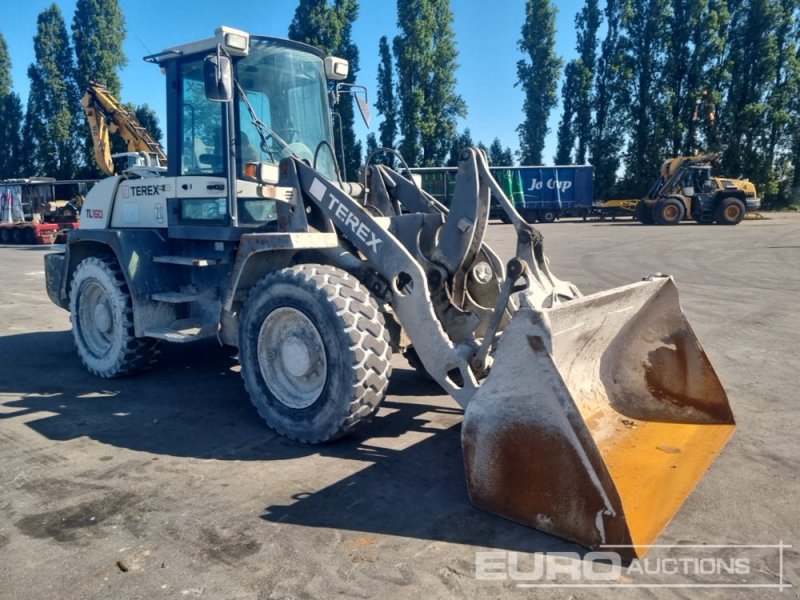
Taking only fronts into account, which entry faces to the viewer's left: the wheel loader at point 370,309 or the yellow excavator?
the yellow excavator

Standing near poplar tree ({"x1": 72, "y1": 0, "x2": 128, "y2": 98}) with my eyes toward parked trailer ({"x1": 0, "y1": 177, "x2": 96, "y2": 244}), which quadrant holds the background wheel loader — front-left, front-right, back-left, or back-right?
front-left

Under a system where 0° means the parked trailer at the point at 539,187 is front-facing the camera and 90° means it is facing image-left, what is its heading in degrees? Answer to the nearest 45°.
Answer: approximately 90°

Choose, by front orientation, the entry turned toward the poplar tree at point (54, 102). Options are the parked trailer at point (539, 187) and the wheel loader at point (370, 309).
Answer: the parked trailer

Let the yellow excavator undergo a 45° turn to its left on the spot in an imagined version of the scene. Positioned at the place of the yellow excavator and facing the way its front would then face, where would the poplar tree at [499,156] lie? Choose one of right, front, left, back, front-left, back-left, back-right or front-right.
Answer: back

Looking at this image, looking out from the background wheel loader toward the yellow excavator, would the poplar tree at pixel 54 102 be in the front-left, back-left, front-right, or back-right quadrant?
front-right

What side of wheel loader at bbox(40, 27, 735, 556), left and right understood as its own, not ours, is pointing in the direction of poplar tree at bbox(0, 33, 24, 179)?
back

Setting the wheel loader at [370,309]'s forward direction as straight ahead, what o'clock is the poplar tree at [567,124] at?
The poplar tree is roughly at 8 o'clock from the wheel loader.
